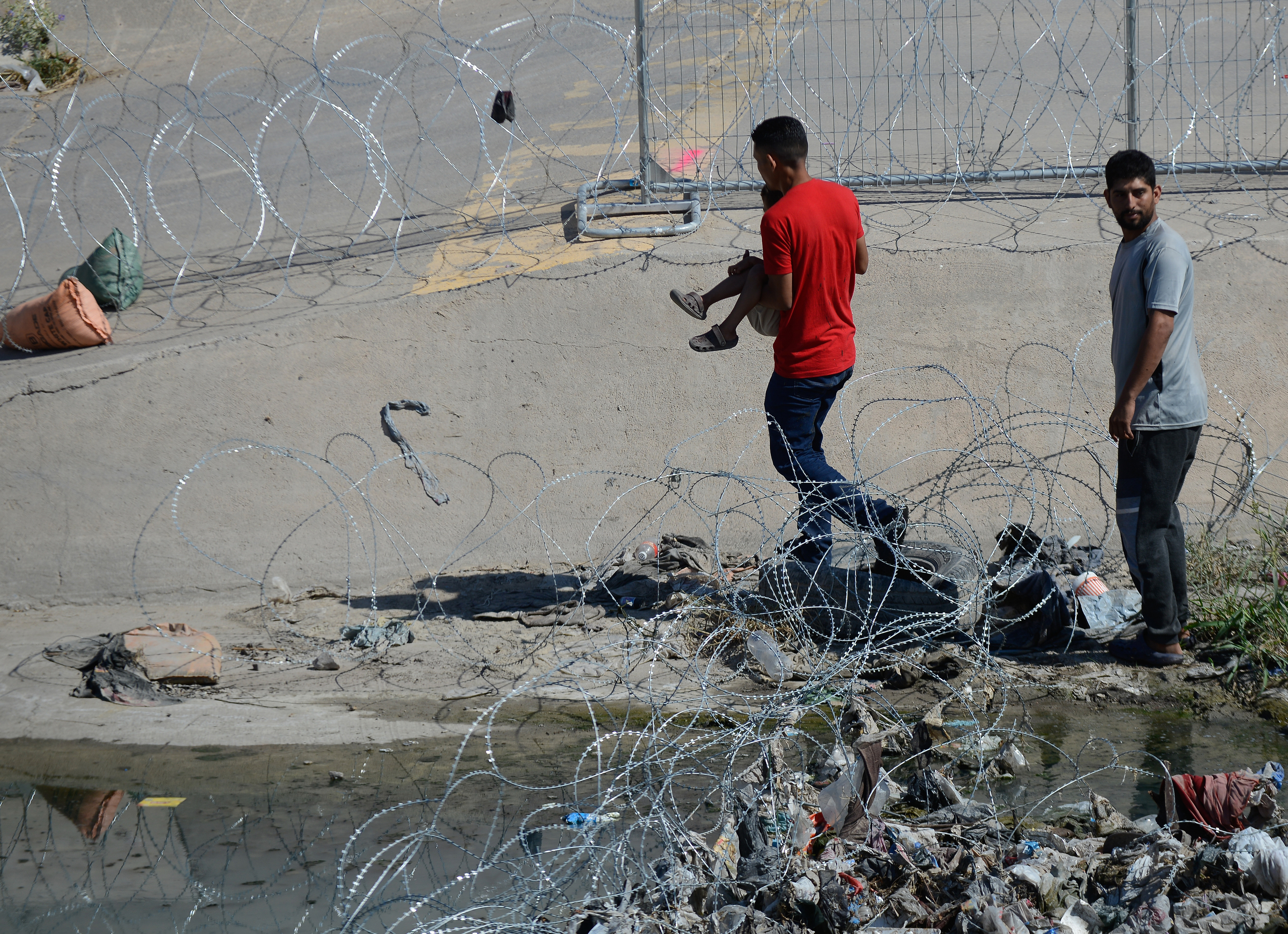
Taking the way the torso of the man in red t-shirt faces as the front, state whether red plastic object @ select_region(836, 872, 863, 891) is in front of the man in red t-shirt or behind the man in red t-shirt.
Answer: behind

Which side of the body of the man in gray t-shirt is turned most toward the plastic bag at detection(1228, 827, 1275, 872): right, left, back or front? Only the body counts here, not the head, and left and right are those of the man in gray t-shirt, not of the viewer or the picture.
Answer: left

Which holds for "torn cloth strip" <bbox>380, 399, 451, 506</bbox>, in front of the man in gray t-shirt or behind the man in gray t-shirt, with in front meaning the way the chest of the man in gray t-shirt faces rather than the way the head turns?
in front

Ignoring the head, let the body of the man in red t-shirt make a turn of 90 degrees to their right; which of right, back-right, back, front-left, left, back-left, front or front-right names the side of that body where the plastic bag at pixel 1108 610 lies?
front-right

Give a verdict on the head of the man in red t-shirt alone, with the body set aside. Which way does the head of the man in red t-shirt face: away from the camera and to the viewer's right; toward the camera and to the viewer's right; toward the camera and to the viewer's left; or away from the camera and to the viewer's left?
away from the camera and to the viewer's left

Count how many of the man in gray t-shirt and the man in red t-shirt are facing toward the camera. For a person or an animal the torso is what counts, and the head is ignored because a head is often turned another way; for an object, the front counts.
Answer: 0

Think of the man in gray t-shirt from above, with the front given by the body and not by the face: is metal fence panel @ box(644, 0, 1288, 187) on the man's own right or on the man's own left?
on the man's own right

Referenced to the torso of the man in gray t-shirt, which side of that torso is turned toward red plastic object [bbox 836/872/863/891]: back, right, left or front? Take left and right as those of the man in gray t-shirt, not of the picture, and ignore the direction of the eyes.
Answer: left

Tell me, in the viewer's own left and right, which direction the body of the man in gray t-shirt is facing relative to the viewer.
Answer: facing to the left of the viewer

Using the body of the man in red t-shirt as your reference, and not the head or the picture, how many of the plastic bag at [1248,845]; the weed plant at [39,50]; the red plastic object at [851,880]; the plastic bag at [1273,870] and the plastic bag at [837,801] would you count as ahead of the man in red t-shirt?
1

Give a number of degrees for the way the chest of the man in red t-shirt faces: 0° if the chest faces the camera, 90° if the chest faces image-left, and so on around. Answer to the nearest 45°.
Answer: approximately 135°

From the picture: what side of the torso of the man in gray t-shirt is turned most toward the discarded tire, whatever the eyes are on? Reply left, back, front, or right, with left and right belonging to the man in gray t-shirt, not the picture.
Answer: front

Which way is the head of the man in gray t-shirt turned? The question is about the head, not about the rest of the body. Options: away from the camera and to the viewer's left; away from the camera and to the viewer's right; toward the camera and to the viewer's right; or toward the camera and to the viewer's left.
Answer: toward the camera and to the viewer's left

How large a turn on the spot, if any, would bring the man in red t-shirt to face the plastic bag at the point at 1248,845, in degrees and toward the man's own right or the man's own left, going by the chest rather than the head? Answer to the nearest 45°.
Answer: approximately 180°

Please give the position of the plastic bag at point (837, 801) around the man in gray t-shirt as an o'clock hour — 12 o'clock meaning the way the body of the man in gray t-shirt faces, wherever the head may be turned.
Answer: The plastic bag is roughly at 10 o'clock from the man in gray t-shirt.
